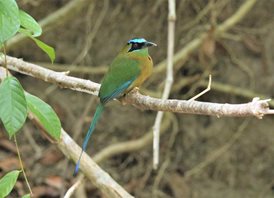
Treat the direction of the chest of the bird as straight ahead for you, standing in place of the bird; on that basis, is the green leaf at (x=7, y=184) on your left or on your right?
on your right

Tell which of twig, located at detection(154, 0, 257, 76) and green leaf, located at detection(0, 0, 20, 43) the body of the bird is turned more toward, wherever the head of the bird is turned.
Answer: the twig

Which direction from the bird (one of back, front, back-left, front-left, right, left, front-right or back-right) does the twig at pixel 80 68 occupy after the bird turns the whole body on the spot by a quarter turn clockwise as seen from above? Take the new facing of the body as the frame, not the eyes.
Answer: back

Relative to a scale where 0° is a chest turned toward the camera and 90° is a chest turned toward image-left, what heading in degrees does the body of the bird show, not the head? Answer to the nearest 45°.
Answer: approximately 270°

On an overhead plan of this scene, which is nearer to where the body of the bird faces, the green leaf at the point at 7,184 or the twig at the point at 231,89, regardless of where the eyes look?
the twig

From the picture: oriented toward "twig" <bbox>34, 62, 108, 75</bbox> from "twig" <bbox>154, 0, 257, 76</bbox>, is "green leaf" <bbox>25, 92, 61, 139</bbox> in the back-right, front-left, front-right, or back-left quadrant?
front-left
